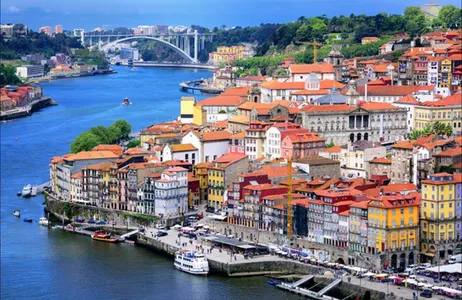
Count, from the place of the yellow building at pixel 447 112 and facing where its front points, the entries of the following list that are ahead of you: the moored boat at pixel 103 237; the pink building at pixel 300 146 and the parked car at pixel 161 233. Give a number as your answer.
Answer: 3

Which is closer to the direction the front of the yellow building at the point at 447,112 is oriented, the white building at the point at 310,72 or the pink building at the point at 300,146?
the pink building

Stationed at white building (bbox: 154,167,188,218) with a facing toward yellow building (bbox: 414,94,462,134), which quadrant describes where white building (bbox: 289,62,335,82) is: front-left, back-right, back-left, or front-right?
front-left

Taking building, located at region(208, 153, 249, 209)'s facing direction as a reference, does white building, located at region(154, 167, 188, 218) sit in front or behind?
in front

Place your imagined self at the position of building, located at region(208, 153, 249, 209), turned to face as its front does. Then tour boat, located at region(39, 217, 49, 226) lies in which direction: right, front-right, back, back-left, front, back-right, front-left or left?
front-right

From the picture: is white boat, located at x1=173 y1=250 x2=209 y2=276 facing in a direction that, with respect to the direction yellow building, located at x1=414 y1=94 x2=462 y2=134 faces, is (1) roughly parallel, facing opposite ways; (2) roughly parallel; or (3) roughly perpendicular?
roughly perpendicular

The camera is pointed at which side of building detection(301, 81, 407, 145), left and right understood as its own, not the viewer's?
front

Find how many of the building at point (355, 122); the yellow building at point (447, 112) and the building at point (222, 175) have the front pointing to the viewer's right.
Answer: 0

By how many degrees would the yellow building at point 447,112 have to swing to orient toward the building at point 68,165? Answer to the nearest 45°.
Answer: approximately 45° to its right

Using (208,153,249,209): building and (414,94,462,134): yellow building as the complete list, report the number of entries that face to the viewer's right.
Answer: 0

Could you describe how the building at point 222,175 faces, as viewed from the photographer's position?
facing the viewer and to the left of the viewer

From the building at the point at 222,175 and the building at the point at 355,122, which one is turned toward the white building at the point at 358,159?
the building at the point at 355,122

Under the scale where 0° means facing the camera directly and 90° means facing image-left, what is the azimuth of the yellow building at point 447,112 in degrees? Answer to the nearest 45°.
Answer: approximately 45°

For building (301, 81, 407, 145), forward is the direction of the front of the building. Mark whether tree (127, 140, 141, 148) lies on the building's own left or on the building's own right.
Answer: on the building's own right

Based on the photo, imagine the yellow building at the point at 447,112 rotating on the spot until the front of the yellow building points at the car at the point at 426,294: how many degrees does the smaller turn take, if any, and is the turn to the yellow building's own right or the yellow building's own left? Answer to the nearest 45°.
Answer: approximately 45° to the yellow building's own left

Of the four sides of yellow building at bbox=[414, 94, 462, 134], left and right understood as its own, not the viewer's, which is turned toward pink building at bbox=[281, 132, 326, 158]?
right
